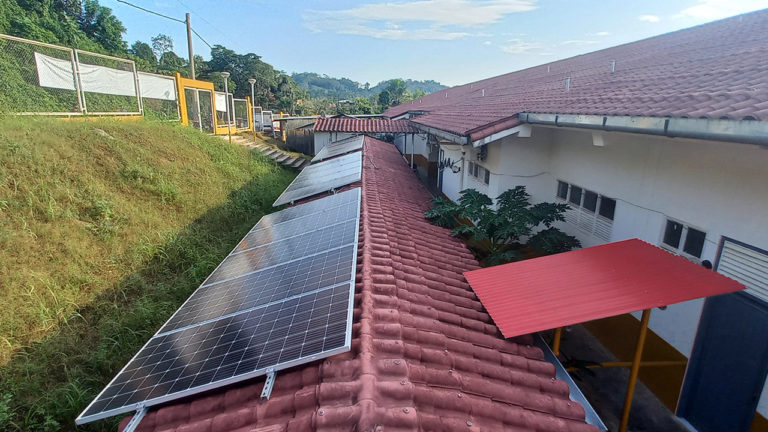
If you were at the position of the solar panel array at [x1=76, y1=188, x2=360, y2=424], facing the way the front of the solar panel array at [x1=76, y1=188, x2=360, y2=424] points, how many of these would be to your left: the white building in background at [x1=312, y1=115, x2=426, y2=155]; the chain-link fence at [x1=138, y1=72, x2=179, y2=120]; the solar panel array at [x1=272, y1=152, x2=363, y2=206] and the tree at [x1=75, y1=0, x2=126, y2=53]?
0

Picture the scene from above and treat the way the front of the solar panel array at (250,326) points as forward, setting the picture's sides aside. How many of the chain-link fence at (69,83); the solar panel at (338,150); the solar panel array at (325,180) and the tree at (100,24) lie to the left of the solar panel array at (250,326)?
0

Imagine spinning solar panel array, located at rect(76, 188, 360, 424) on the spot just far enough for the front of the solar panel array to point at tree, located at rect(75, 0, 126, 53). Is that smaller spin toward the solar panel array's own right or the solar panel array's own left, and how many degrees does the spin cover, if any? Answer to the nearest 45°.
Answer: approximately 90° to the solar panel array's own right

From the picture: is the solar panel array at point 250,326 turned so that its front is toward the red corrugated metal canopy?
no

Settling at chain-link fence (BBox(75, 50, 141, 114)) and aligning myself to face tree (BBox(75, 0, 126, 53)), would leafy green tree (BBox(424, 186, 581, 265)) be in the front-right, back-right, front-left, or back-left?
back-right

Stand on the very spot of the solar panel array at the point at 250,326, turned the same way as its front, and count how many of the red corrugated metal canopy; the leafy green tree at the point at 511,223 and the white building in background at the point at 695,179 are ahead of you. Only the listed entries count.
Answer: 0

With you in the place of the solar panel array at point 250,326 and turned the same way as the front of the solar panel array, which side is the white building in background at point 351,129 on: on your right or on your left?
on your right

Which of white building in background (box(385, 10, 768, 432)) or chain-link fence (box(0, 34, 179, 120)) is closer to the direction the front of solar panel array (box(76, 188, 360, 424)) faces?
the chain-link fence

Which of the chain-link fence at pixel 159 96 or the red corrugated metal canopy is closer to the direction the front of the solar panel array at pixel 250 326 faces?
the chain-link fence

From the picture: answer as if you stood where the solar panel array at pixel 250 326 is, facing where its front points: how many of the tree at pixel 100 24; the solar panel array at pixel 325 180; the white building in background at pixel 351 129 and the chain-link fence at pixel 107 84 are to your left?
0

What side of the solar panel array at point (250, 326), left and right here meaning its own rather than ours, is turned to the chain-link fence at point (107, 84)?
right

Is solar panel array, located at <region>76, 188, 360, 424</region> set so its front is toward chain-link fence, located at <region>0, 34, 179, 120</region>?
no

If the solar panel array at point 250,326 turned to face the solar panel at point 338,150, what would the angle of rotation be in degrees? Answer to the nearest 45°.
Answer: approximately 90° to its right

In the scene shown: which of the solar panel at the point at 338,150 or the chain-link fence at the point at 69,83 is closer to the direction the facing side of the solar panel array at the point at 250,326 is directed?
the chain-link fence

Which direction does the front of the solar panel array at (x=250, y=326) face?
to the viewer's left
